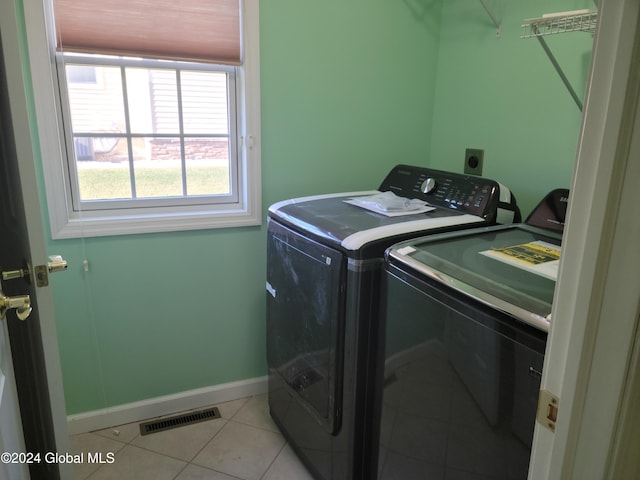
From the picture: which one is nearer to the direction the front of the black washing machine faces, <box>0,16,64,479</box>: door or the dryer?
the door

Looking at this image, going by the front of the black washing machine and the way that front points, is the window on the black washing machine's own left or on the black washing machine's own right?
on the black washing machine's own right

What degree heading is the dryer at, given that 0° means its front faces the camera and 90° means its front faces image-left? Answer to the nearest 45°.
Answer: approximately 45°
